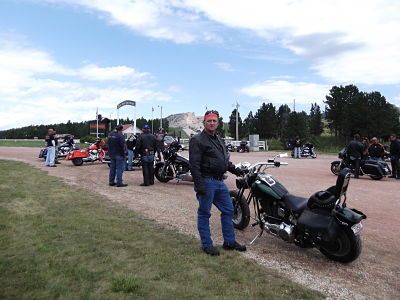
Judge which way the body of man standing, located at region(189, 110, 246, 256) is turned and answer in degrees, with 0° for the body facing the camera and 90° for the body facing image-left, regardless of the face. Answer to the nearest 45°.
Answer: approximately 315°

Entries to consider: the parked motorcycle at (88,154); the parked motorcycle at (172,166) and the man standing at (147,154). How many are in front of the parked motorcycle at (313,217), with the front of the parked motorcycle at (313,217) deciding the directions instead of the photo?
3

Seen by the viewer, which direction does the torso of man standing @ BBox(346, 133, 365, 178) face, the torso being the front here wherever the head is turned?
away from the camera

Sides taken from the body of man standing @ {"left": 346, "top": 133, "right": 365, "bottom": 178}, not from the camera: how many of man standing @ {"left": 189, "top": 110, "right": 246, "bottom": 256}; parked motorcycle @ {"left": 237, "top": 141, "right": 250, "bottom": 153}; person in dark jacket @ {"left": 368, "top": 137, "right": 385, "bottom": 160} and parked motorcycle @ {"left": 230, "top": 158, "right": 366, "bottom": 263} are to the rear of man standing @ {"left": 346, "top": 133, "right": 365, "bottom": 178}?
2

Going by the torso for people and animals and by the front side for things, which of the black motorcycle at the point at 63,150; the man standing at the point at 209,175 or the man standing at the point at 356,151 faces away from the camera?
the man standing at the point at 356,151

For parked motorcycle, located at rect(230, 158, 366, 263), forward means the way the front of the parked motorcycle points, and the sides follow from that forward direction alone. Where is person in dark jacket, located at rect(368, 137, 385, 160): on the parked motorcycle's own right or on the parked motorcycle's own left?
on the parked motorcycle's own right

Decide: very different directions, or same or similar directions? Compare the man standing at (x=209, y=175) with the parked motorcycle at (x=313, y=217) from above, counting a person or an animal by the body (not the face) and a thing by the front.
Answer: very different directions

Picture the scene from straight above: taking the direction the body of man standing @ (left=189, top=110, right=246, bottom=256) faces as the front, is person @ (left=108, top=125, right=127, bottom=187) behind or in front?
behind

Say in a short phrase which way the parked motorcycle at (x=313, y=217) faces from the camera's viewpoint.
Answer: facing away from the viewer and to the left of the viewer
